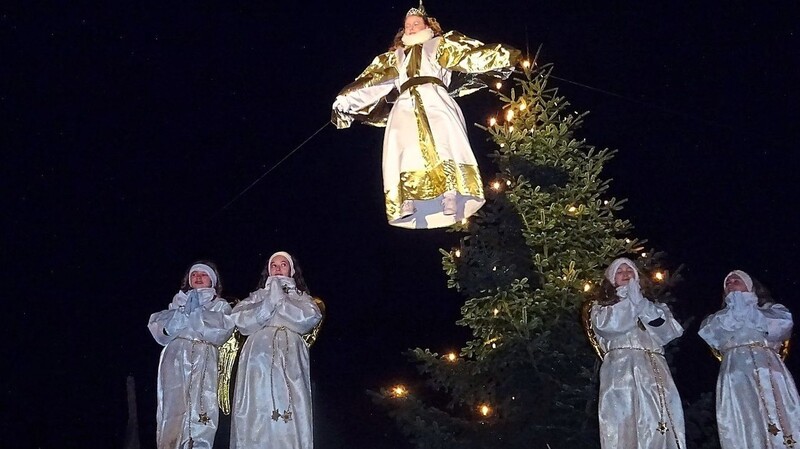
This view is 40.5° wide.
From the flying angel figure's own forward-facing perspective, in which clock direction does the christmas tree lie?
The christmas tree is roughly at 7 o'clock from the flying angel figure.

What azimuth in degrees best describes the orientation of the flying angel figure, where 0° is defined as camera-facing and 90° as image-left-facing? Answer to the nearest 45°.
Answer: approximately 0°
